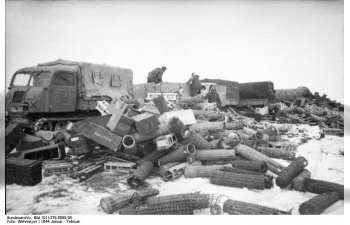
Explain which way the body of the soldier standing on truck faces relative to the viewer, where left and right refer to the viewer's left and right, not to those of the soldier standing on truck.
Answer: facing to the left of the viewer

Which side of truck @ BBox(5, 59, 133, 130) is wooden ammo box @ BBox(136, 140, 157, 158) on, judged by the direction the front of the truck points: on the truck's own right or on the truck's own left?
on the truck's own left

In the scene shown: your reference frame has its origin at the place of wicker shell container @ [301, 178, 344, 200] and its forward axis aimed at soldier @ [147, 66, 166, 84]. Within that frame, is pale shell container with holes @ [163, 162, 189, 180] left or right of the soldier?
left

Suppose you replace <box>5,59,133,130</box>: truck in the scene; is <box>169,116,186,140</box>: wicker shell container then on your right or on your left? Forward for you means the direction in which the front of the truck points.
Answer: on your left

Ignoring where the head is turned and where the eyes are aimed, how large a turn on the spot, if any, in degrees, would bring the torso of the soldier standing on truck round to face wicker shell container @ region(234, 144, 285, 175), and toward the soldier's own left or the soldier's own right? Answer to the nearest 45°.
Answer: approximately 90° to the soldier's own left

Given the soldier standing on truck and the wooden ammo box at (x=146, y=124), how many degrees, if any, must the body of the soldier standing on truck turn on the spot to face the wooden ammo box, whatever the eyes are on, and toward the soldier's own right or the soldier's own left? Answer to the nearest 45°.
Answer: approximately 90° to the soldier's own left

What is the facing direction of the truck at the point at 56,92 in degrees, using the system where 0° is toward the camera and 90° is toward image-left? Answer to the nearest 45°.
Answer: approximately 45°
